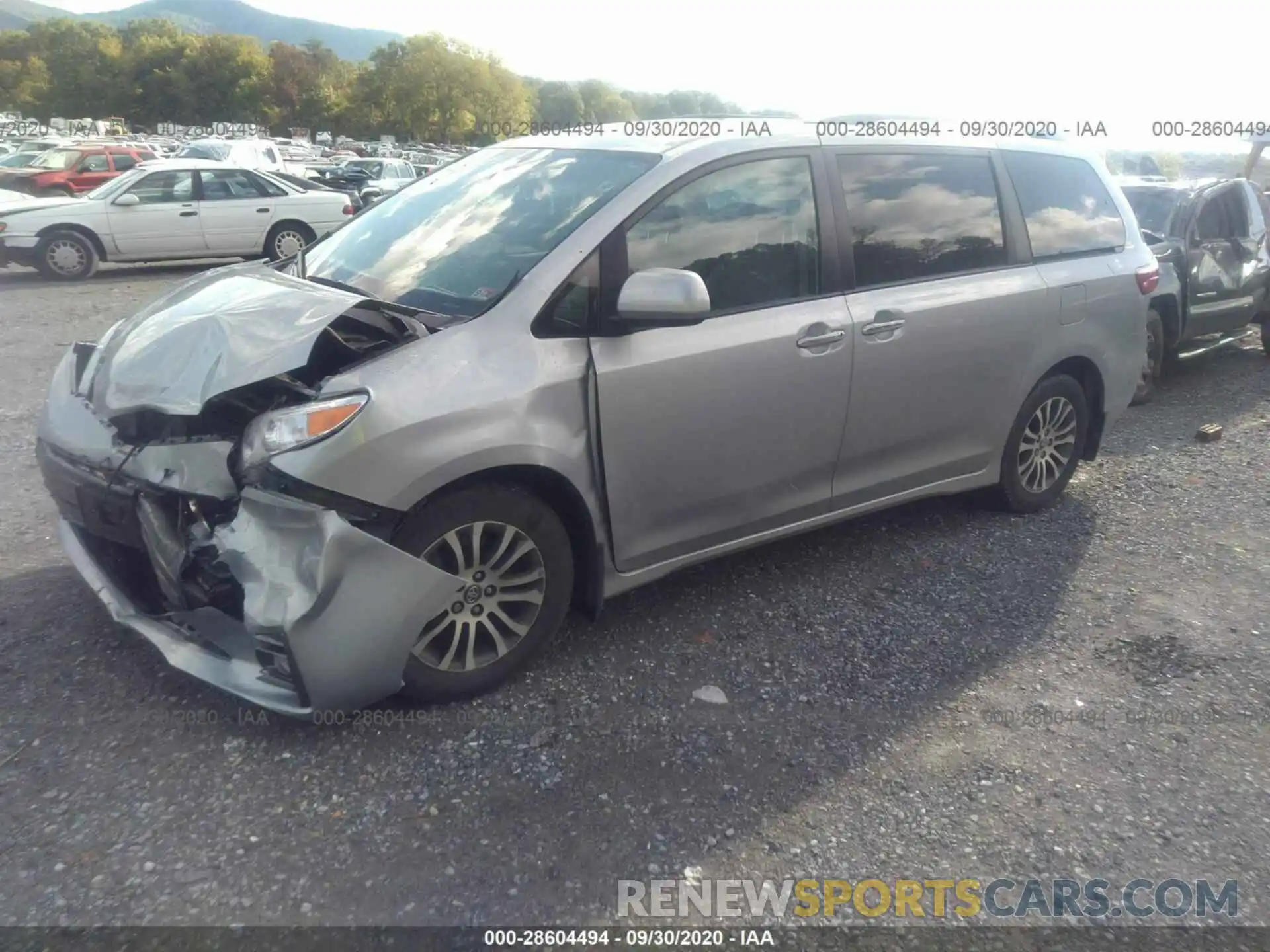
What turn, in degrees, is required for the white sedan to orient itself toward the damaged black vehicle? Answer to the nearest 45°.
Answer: approximately 135° to its left

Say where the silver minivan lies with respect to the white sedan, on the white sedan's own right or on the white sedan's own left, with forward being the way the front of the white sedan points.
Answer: on the white sedan's own left

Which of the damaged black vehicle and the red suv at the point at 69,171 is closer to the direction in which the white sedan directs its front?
the red suv

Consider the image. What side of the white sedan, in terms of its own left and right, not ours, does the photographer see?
left

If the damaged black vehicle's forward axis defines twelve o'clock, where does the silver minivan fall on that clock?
The silver minivan is roughly at 11 o'clock from the damaged black vehicle.

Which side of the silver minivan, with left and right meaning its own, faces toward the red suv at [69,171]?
right

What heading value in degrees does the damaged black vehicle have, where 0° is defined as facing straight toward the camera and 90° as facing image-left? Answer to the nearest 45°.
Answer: approximately 45°

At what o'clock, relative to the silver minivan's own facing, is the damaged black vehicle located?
The damaged black vehicle is roughly at 6 o'clock from the silver minivan.

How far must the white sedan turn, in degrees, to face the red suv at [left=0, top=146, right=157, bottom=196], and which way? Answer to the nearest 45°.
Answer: approximately 90° to its right

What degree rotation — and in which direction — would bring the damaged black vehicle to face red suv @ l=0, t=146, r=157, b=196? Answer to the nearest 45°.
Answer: approximately 45° to its right
